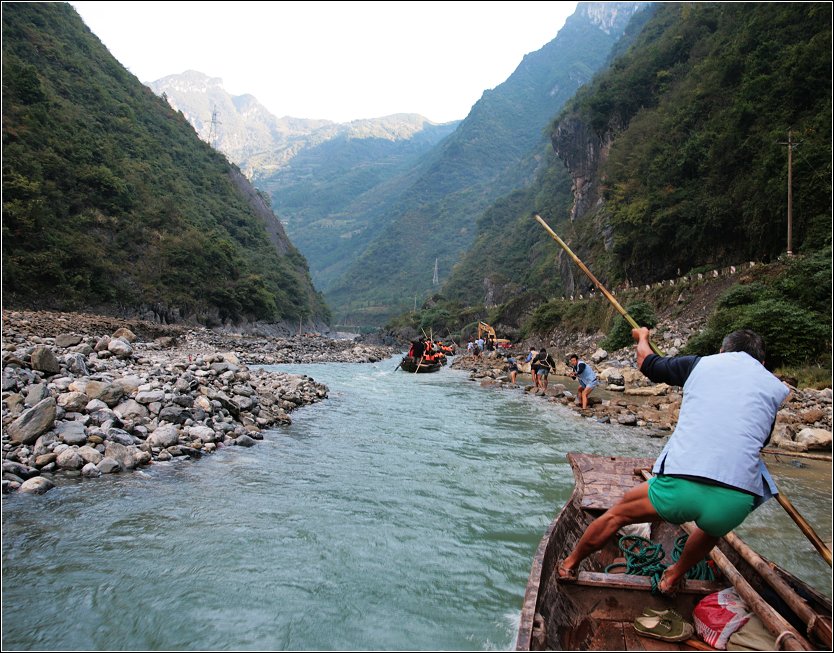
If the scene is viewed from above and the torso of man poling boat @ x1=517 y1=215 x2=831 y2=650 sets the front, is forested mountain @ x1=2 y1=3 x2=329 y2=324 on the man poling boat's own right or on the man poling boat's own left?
on the man poling boat's own left

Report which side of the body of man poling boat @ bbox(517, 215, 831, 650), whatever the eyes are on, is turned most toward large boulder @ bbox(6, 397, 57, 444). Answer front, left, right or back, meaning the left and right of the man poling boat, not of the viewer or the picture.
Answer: left

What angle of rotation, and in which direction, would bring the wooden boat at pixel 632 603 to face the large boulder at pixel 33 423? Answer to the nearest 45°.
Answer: approximately 90° to its left

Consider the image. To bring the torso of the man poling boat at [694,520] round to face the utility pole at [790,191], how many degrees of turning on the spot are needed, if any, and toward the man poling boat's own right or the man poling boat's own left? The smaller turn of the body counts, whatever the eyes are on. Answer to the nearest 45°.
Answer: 0° — they already face it

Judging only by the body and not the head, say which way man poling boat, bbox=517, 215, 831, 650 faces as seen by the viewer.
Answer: away from the camera

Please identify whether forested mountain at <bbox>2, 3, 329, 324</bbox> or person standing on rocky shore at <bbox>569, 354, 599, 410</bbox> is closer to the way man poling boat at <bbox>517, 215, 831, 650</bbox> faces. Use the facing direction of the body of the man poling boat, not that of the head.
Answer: the person standing on rocky shore

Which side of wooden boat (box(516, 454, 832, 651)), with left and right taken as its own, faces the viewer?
back

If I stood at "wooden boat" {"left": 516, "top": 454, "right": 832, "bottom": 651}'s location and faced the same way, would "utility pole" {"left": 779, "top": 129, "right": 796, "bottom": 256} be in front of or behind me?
in front
